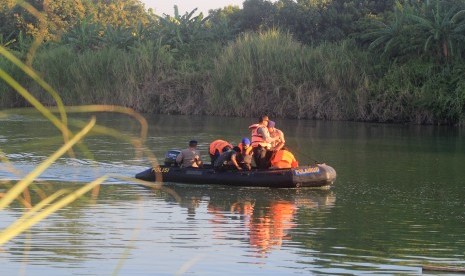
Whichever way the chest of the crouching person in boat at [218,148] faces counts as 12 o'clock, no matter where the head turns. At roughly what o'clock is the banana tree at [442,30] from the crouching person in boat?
The banana tree is roughly at 10 o'clock from the crouching person in boat.

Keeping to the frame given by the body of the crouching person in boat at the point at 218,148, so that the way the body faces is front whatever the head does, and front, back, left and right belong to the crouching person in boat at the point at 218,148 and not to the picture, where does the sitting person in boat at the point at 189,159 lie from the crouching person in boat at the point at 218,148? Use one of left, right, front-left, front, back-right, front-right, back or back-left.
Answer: back

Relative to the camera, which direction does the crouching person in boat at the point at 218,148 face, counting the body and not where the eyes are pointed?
to the viewer's right

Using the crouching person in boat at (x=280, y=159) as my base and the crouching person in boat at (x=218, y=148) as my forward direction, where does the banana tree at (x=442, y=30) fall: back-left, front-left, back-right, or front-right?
back-right

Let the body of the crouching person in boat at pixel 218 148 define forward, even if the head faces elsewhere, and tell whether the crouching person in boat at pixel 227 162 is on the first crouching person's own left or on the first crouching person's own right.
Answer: on the first crouching person's own right

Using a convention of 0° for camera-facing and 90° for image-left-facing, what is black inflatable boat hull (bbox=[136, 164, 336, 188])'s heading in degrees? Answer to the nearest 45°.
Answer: approximately 270°

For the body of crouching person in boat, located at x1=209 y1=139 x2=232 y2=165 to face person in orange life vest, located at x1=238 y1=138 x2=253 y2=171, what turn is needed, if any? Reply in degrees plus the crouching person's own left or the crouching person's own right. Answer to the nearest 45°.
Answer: approximately 45° to the crouching person's own right

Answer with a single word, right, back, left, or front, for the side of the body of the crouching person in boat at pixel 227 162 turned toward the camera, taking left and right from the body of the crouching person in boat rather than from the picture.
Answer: right

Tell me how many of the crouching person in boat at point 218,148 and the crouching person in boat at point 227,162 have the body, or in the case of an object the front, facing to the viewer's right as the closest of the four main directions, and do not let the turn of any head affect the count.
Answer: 2
